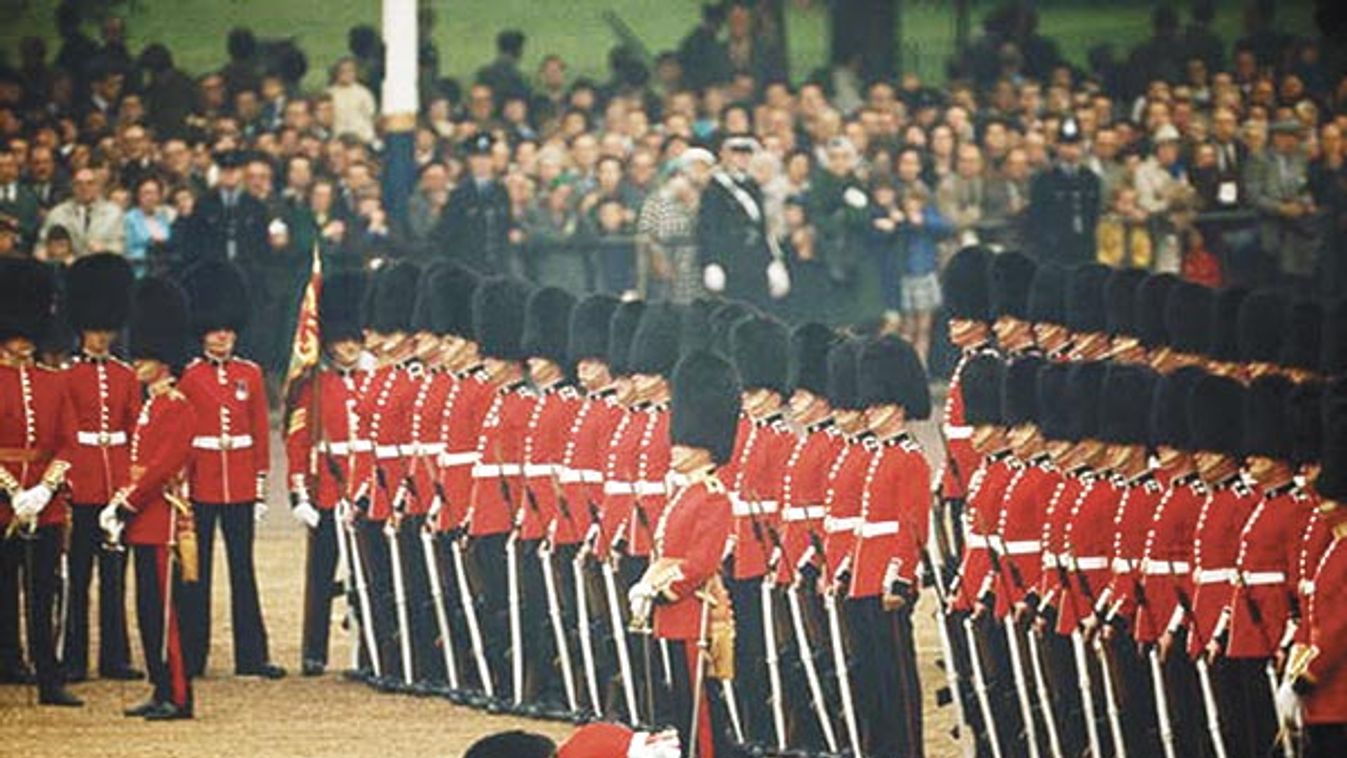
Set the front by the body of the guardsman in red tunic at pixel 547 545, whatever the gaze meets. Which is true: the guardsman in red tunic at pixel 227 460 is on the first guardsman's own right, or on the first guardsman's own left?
on the first guardsman's own right

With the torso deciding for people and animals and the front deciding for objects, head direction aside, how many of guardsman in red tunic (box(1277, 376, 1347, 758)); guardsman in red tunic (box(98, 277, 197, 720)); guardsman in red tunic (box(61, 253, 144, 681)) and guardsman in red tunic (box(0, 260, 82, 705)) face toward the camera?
2

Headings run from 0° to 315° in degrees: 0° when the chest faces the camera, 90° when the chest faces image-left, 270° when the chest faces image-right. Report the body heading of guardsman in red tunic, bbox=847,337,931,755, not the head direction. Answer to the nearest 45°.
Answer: approximately 45°
